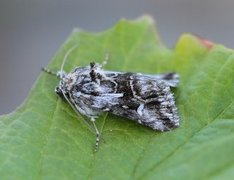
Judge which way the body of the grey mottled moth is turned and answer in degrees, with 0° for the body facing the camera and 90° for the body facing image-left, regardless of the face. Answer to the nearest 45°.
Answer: approximately 90°
